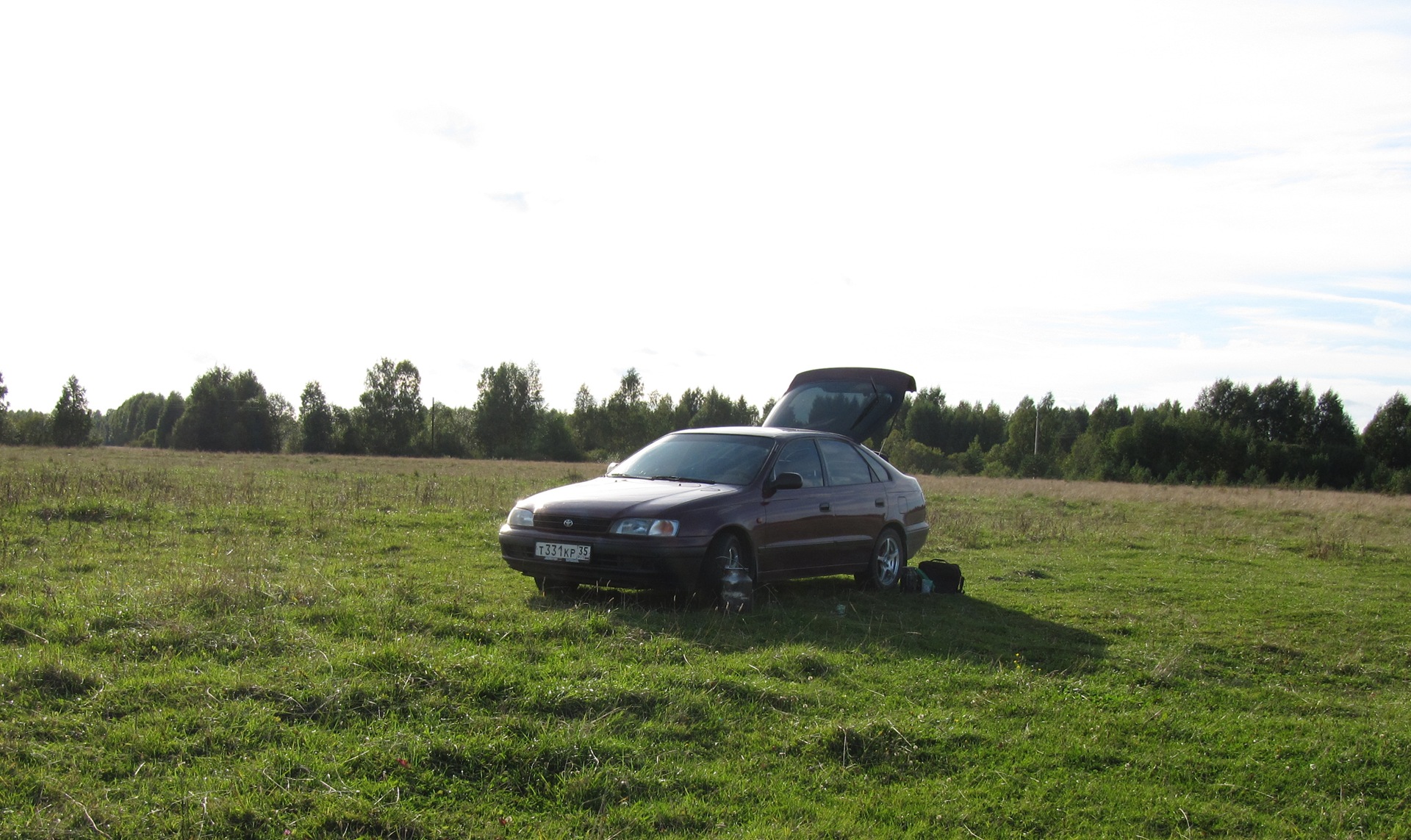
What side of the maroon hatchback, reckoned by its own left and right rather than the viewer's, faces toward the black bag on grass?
back

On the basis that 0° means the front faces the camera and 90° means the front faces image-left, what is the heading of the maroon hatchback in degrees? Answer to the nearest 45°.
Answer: approximately 45°
